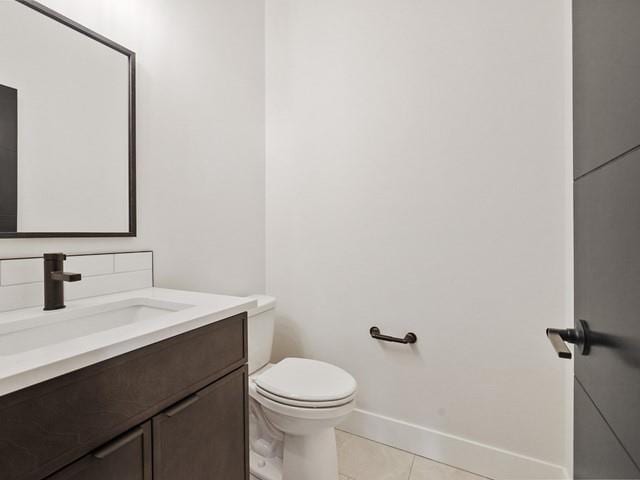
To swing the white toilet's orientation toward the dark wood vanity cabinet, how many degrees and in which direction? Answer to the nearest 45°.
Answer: approximately 90° to its right

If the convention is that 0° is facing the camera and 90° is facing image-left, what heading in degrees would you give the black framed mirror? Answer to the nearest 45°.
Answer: approximately 315°

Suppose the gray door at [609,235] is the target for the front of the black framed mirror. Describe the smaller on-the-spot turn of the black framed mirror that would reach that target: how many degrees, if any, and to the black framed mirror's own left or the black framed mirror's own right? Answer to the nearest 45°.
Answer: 0° — it already faces it

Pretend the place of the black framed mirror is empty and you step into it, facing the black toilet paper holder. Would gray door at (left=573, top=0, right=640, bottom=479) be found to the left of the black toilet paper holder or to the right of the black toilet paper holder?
right

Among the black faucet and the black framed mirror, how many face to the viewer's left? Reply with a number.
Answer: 0

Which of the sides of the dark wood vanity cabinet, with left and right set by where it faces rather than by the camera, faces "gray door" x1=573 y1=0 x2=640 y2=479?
front

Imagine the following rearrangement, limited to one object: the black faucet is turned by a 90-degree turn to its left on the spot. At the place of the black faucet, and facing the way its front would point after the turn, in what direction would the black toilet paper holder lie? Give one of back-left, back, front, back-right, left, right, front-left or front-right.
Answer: front-right

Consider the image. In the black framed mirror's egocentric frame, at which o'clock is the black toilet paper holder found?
The black toilet paper holder is roughly at 11 o'clock from the black framed mirror.

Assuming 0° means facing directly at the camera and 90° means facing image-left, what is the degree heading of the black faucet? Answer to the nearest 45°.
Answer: approximately 315°

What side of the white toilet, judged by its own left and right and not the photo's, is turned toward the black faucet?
right
